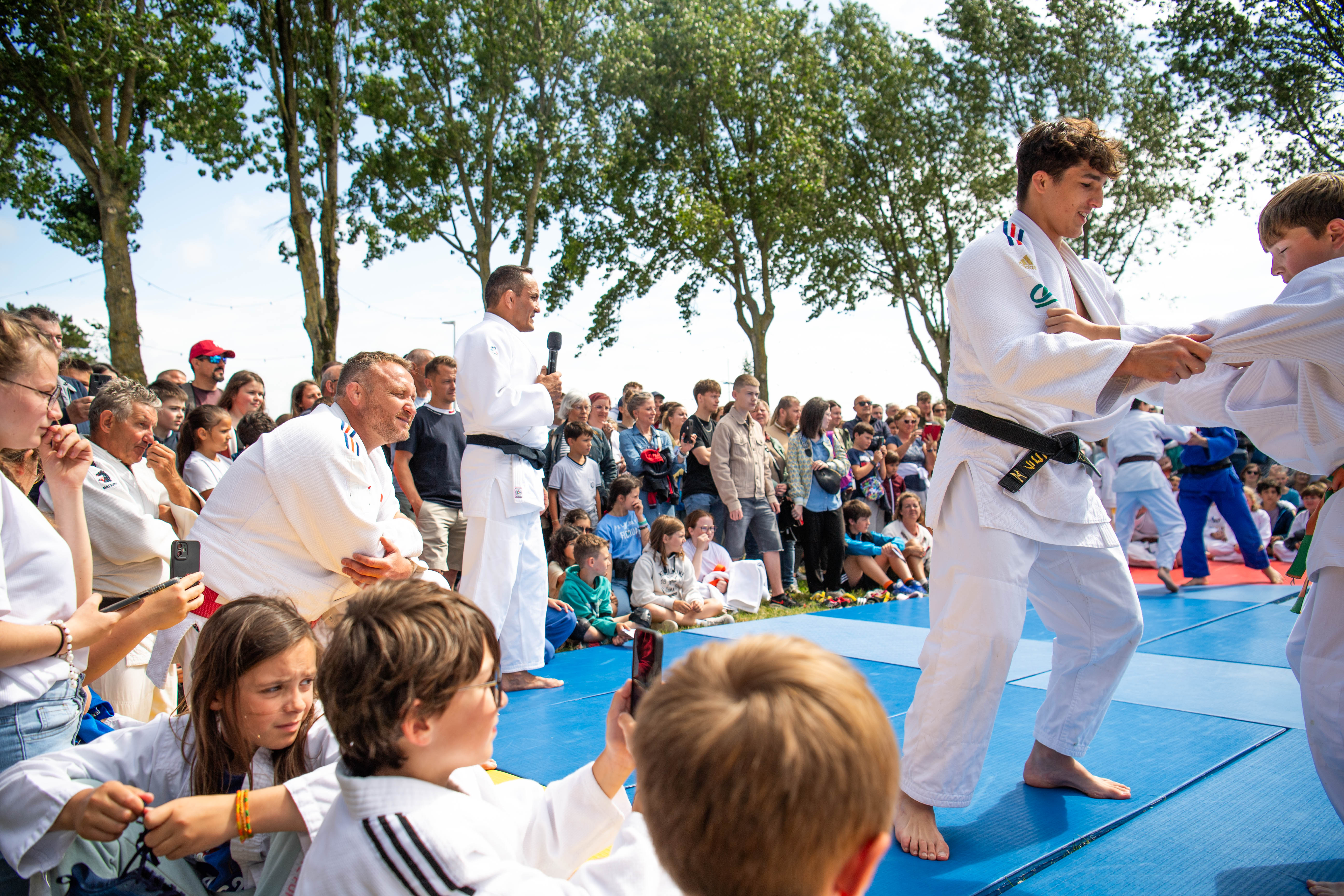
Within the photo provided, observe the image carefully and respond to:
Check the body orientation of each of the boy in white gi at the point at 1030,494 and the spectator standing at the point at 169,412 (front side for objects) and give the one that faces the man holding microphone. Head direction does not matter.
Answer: the spectator standing

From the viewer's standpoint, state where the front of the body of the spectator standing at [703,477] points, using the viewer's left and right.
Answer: facing the viewer and to the right of the viewer

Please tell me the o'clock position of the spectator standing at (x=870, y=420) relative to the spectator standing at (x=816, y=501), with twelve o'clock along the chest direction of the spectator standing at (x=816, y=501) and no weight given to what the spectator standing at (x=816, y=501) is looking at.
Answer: the spectator standing at (x=870, y=420) is roughly at 8 o'clock from the spectator standing at (x=816, y=501).

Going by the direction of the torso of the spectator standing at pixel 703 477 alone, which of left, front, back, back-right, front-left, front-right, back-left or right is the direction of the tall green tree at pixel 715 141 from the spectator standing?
back-left

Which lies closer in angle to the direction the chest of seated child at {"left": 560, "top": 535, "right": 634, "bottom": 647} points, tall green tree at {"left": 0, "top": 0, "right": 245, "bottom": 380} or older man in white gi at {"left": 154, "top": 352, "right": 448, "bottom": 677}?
the older man in white gi

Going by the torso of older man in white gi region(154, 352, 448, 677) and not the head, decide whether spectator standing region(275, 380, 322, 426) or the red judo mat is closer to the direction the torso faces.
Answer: the red judo mat

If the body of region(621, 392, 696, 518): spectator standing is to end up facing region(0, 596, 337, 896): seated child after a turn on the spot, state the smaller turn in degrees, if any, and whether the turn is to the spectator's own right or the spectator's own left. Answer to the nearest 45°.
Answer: approximately 45° to the spectator's own right

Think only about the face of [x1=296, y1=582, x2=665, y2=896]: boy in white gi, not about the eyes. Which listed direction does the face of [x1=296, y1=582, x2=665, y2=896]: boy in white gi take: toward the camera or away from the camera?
away from the camera

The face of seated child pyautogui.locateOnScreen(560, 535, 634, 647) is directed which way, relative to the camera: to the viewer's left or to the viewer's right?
to the viewer's right

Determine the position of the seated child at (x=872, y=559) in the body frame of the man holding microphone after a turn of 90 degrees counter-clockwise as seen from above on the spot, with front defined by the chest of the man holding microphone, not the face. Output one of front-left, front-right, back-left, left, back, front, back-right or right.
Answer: front-right

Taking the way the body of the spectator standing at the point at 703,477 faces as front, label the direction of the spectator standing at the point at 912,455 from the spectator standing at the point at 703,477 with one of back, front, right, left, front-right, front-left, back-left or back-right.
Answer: left

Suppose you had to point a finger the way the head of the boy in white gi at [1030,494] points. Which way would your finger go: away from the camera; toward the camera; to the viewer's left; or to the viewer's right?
to the viewer's right

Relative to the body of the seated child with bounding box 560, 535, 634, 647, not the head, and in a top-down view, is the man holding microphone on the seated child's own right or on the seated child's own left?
on the seated child's own right

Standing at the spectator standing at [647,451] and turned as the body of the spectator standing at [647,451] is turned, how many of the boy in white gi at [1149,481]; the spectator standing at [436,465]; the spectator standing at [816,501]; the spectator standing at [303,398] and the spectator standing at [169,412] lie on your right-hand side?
3

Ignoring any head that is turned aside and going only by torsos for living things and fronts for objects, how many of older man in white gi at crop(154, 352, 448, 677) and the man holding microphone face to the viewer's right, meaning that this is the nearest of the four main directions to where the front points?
2

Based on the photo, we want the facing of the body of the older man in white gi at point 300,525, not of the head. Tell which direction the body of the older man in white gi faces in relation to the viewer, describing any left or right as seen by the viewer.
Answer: facing to the right of the viewer

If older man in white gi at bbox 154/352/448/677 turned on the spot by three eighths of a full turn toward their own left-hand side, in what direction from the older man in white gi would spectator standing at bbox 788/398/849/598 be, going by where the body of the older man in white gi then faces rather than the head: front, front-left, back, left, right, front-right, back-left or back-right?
right

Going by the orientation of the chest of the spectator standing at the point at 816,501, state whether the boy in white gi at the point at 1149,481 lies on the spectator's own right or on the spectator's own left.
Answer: on the spectator's own left

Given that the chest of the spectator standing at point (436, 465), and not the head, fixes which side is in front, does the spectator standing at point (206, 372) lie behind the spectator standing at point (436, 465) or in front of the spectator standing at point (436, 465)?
behind
